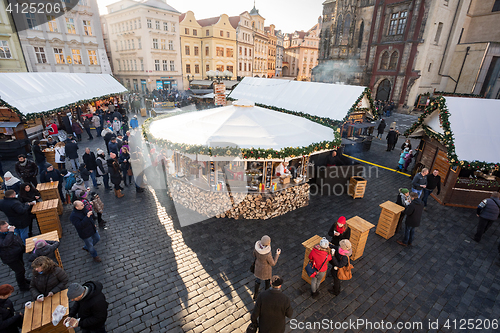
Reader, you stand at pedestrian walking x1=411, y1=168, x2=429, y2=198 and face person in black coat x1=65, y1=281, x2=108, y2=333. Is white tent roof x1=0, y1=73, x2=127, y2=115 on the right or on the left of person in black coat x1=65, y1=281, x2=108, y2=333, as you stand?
right

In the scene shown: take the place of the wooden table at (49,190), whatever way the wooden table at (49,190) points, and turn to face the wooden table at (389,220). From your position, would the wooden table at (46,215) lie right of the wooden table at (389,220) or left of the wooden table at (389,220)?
right

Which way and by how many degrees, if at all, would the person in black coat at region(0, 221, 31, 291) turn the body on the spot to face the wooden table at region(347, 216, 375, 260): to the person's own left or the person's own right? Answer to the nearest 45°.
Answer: approximately 45° to the person's own right

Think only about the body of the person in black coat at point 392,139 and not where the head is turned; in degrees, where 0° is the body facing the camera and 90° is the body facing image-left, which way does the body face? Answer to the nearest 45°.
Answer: approximately 180°

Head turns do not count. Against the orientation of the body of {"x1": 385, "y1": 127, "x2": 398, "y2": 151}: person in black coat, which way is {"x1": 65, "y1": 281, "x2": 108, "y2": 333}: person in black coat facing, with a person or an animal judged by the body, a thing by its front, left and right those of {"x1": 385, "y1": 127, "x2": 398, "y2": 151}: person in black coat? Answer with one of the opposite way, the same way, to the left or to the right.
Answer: to the left

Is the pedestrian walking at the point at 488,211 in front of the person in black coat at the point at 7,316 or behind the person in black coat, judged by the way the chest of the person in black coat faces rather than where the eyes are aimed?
in front
